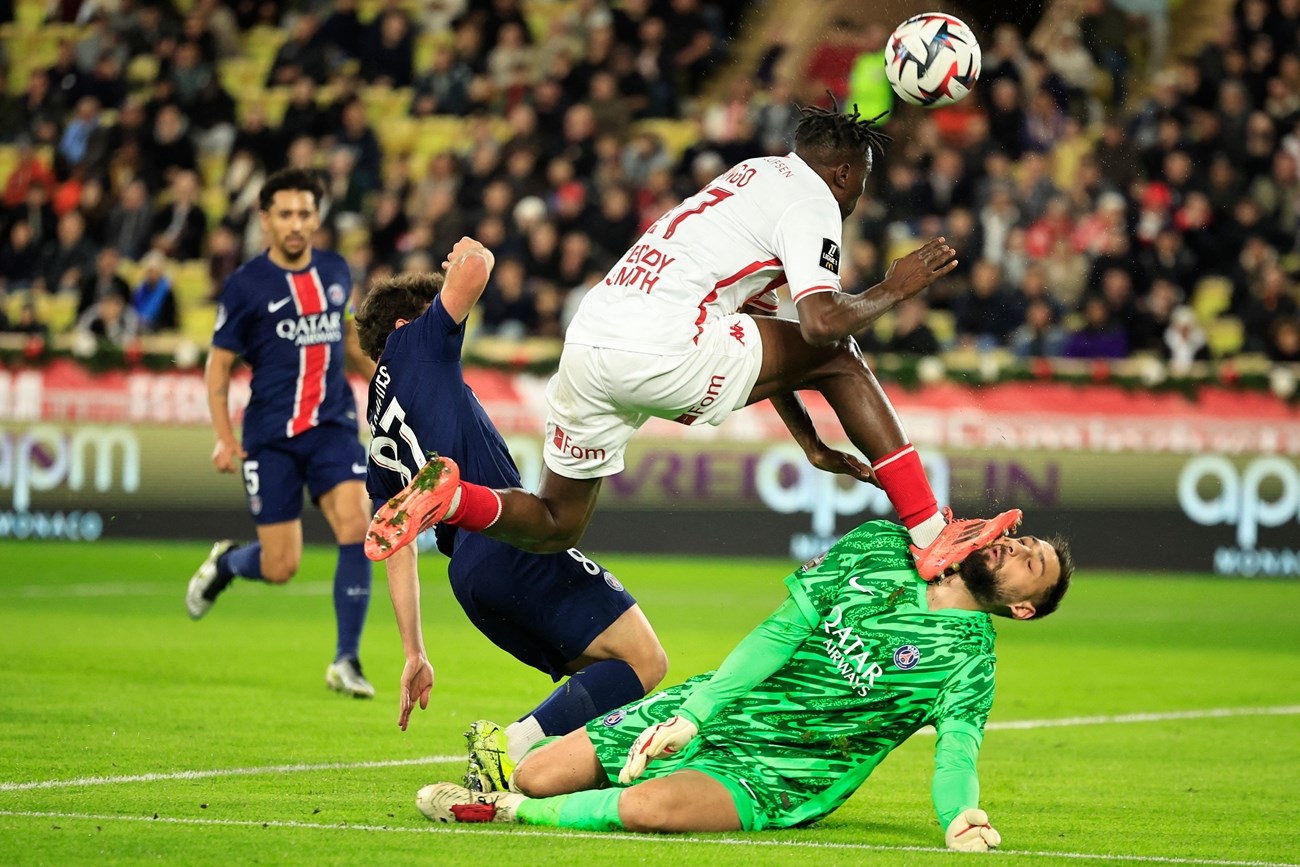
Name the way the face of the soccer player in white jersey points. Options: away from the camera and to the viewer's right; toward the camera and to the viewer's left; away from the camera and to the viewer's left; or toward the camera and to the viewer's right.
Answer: away from the camera and to the viewer's right

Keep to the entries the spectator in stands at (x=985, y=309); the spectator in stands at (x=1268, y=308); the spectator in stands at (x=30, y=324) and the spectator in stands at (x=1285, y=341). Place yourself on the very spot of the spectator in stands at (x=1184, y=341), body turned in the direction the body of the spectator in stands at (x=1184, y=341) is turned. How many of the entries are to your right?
2

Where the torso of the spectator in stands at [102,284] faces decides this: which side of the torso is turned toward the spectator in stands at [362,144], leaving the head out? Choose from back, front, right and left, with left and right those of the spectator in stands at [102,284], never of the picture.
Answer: left

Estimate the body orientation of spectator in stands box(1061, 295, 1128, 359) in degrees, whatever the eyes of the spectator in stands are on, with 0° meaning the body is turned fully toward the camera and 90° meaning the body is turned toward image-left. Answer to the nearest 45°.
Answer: approximately 0°

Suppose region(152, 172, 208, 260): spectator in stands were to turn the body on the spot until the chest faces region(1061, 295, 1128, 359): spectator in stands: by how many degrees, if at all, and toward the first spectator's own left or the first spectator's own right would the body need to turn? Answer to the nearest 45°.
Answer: approximately 45° to the first spectator's own left

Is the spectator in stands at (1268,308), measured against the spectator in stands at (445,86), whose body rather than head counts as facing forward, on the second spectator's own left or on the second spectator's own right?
on the second spectator's own left

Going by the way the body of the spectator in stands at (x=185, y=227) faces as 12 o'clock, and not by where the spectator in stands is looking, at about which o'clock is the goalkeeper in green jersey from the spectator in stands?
The goalkeeper in green jersey is roughly at 12 o'clock from the spectator in stands.

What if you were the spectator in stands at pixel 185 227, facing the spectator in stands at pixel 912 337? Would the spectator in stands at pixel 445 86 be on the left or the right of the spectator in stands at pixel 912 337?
left

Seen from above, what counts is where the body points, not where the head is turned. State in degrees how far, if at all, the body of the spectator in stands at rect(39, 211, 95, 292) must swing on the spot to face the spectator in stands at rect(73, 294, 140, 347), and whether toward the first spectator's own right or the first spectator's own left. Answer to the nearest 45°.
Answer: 0° — they already face them
